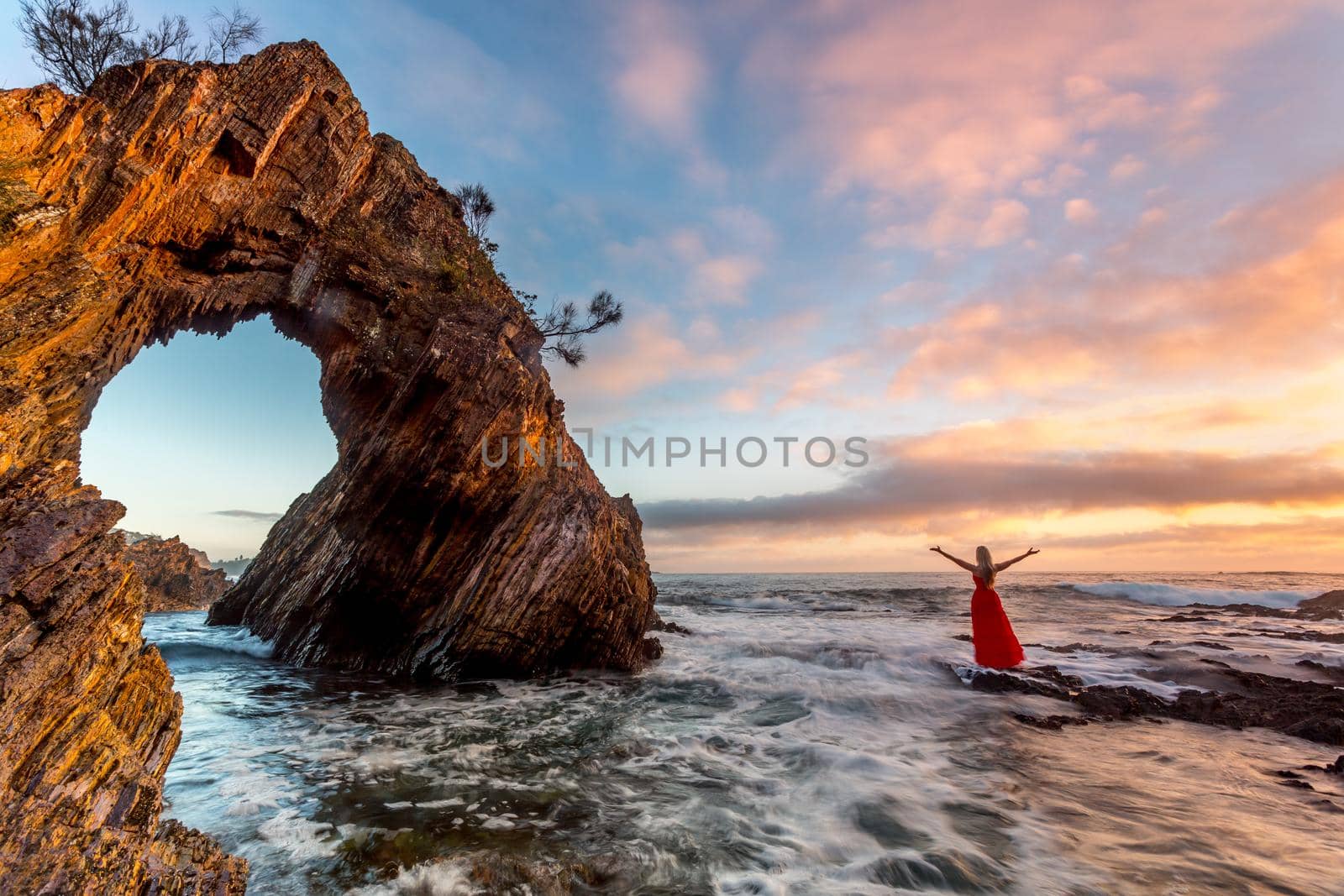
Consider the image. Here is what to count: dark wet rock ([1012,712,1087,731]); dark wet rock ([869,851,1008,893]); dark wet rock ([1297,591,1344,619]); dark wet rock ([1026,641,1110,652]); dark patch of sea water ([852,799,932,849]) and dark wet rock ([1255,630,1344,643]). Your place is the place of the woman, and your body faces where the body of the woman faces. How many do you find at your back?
3

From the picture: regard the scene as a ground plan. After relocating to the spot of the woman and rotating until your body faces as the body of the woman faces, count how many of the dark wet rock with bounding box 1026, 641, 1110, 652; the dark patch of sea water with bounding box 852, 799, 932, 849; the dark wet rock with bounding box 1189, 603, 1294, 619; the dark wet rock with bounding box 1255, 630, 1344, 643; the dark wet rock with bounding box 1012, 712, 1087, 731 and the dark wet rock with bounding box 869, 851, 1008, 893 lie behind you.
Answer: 3

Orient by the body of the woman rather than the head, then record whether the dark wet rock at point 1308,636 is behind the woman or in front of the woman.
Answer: in front

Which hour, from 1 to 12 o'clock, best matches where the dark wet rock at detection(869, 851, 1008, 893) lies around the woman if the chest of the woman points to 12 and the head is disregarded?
The dark wet rock is roughly at 6 o'clock from the woman.

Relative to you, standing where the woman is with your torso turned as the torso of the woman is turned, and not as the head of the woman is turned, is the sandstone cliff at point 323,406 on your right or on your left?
on your left

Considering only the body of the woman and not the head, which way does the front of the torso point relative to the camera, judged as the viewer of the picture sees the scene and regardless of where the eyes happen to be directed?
away from the camera

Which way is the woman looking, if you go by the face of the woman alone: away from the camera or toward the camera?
away from the camera

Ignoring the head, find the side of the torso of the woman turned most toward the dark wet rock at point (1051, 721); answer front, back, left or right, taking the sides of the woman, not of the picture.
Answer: back

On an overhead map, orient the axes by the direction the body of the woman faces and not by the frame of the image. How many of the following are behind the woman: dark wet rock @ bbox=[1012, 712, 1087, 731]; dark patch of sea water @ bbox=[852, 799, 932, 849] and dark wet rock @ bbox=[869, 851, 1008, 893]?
3

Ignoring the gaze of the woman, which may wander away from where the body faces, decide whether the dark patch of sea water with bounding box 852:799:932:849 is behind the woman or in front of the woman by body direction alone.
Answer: behind

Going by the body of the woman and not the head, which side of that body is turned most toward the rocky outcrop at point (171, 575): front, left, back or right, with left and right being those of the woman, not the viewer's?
left
